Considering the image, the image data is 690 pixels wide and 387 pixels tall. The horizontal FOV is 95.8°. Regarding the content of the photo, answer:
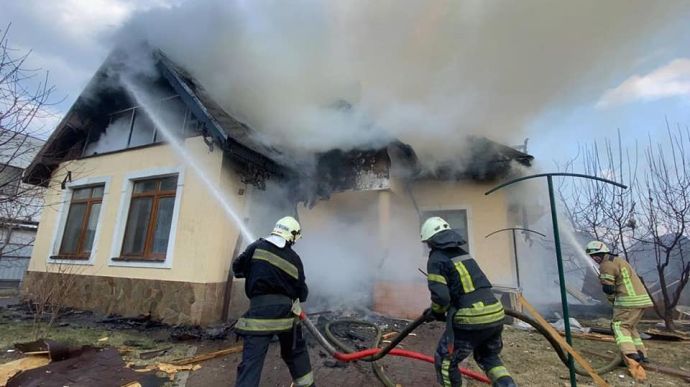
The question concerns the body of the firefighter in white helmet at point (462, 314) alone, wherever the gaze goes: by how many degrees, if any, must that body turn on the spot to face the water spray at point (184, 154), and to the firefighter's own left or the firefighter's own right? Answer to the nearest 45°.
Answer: approximately 45° to the firefighter's own left

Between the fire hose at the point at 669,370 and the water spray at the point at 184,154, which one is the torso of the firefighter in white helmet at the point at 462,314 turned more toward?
the water spray

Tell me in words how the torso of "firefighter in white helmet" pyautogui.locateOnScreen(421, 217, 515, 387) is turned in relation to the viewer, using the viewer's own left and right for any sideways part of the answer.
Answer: facing away from the viewer and to the left of the viewer

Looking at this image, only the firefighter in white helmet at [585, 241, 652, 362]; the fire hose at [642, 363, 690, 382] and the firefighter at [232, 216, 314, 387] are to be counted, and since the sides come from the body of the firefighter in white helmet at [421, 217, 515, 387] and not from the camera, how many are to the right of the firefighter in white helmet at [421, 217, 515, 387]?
2

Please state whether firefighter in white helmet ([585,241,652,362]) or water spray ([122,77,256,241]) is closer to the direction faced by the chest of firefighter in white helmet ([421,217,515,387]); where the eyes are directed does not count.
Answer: the water spray

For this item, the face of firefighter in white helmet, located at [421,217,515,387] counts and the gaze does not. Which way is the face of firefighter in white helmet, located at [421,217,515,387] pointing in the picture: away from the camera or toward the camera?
away from the camera

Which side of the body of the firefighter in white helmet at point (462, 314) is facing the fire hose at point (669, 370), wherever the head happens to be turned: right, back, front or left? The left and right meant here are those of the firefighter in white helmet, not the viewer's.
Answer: right

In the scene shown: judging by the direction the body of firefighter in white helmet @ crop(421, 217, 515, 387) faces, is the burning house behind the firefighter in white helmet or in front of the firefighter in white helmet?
in front
